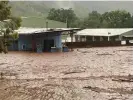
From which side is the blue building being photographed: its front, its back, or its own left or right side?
front
